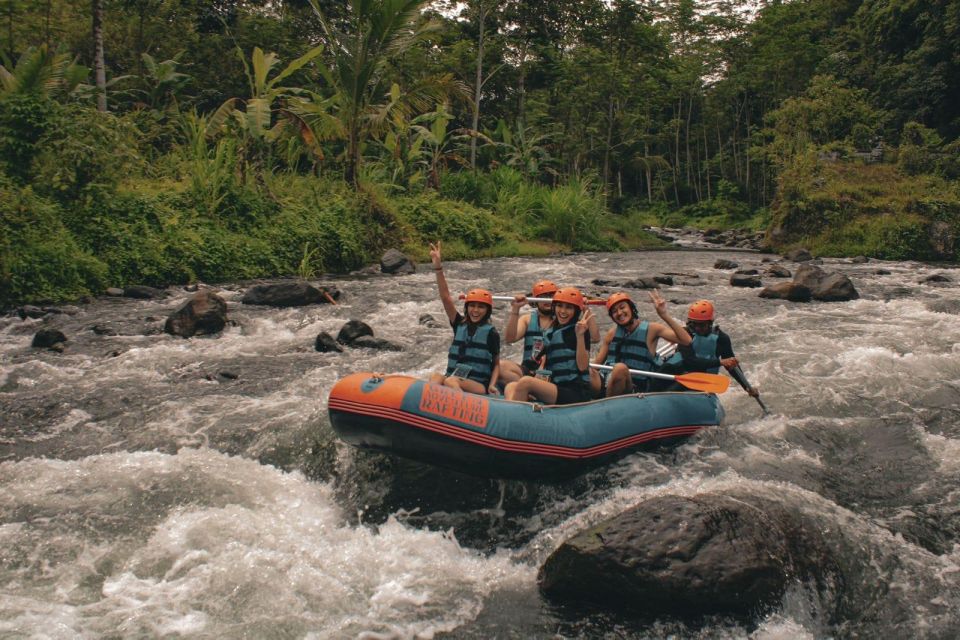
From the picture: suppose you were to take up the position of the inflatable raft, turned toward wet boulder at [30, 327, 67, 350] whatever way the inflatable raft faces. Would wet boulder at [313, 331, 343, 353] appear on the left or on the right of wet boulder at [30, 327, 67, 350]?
right

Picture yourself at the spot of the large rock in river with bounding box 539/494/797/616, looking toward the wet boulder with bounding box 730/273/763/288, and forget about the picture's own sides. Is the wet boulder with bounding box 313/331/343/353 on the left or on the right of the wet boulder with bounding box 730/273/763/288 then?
left

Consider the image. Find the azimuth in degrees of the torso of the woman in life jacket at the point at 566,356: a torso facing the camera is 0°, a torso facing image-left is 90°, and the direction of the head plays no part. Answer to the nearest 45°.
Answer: approximately 45°

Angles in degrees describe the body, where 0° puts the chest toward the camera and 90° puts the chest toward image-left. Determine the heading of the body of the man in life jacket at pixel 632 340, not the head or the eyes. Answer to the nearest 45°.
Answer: approximately 45°

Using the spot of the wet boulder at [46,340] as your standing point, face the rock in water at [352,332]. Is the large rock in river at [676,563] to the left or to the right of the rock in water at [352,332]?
right

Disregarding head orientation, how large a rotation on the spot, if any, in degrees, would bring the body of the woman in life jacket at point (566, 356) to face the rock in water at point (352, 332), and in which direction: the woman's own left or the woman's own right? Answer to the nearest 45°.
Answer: approximately 90° to the woman's own right

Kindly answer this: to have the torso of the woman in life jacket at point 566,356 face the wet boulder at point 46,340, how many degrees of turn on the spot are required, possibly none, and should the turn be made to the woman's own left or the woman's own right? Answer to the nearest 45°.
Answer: approximately 45° to the woman's own right
